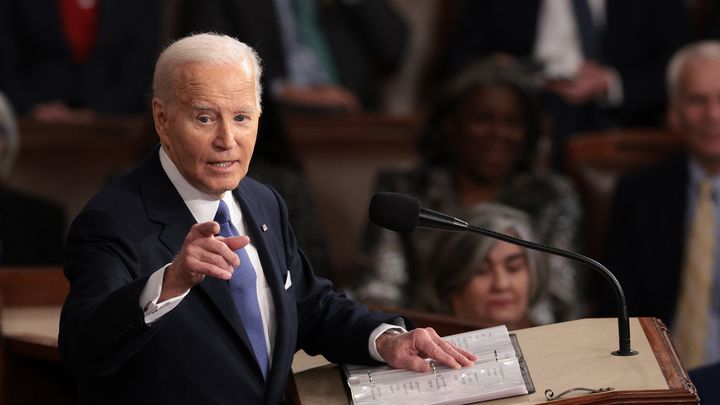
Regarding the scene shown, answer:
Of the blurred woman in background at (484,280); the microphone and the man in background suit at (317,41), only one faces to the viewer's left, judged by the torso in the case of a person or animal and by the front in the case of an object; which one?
the microphone

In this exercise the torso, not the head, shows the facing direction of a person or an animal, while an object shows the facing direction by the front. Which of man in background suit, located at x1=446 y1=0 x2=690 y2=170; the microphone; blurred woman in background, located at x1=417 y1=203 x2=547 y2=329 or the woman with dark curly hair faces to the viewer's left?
the microphone

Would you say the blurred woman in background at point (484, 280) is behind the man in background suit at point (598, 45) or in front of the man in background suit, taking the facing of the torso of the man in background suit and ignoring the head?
in front

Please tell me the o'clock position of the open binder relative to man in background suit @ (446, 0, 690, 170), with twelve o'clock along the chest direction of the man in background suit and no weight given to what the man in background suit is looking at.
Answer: The open binder is roughly at 12 o'clock from the man in background suit.

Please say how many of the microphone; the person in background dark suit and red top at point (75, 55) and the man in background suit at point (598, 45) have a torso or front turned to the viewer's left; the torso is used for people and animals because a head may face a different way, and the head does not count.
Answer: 1

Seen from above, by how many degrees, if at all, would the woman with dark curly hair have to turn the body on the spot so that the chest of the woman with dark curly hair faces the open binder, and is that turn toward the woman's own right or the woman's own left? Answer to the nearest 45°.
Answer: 0° — they already face it

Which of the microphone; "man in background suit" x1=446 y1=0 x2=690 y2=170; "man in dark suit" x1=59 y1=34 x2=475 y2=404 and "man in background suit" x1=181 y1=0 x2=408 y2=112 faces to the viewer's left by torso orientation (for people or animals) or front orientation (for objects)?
the microphone

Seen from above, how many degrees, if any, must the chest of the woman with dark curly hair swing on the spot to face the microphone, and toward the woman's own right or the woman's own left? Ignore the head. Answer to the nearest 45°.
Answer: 0° — they already face it

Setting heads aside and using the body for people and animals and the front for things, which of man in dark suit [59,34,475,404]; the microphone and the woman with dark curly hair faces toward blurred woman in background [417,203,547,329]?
the woman with dark curly hair

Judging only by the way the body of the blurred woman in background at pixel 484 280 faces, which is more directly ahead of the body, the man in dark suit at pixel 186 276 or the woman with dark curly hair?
the man in dark suit

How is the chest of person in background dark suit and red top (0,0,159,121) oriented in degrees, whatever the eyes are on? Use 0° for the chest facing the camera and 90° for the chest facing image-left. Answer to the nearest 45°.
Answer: approximately 0°
